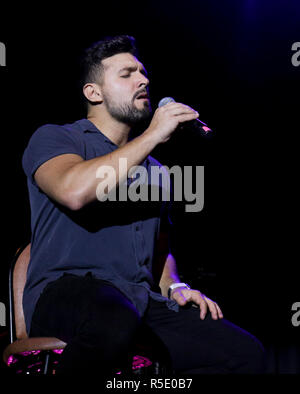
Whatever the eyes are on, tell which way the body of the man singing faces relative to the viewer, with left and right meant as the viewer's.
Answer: facing the viewer and to the right of the viewer

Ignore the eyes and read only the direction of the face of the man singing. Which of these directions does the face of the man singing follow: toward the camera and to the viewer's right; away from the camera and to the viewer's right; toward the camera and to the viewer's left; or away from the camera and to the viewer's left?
toward the camera and to the viewer's right
